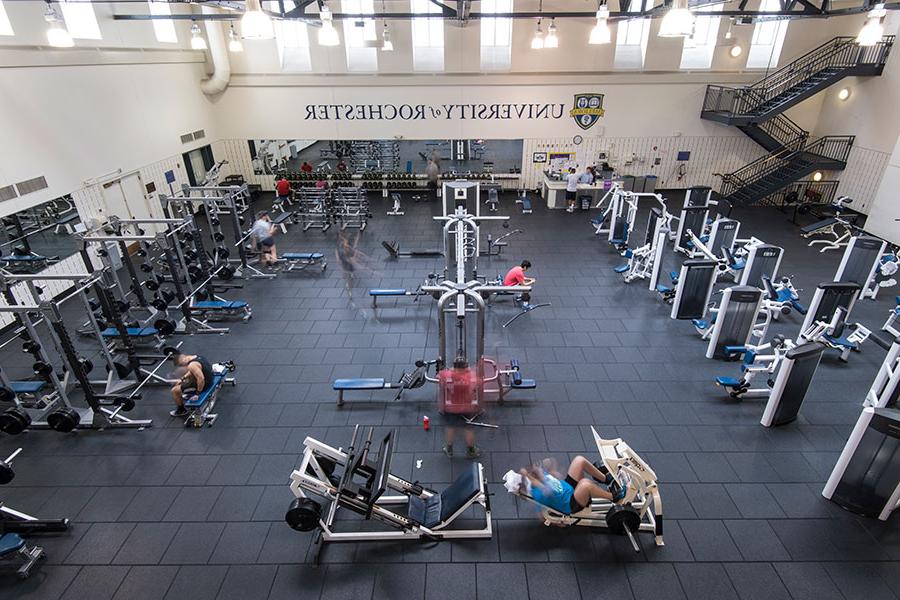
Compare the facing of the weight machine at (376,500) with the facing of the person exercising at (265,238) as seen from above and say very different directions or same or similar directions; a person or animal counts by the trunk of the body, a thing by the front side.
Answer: very different directions

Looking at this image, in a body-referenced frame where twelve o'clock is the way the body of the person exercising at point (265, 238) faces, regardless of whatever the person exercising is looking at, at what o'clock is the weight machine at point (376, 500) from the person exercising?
The weight machine is roughly at 3 o'clock from the person exercising.

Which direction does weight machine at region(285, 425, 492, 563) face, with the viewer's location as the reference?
facing to the left of the viewer

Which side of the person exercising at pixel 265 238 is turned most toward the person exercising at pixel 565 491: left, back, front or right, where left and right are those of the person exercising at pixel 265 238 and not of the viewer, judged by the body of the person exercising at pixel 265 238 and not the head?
right

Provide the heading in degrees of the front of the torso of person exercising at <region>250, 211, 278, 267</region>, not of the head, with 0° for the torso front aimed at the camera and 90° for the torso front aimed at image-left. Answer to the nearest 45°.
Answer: approximately 270°

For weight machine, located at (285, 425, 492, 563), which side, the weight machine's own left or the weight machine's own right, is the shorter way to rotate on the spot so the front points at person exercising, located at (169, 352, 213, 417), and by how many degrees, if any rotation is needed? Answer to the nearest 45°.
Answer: approximately 45° to the weight machine's own right

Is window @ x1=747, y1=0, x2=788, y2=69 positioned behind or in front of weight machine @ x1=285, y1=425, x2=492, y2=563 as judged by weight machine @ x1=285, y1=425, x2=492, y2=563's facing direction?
behind
